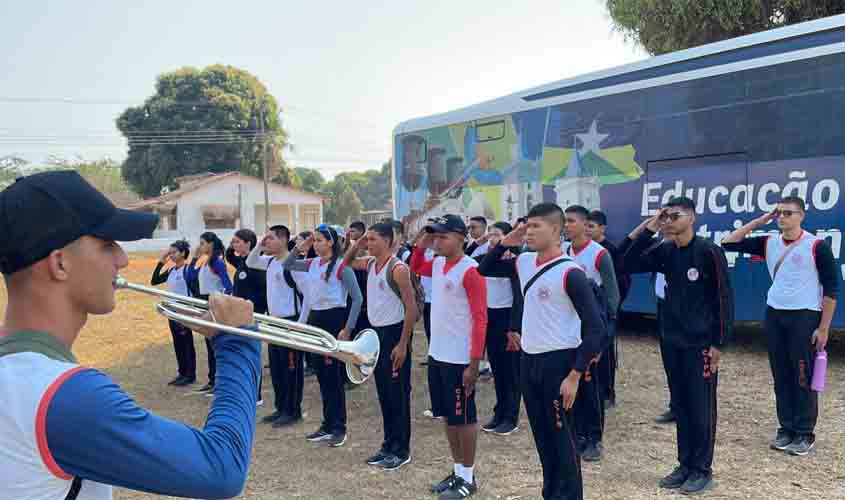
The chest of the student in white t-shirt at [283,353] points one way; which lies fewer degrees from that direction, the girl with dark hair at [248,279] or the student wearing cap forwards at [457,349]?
the student wearing cap forwards

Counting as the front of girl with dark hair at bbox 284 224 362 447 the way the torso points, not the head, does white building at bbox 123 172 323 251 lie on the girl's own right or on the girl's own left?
on the girl's own right

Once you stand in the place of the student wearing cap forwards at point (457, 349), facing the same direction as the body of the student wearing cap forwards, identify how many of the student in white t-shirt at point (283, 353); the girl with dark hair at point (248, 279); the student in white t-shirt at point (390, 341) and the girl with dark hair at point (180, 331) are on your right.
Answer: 4

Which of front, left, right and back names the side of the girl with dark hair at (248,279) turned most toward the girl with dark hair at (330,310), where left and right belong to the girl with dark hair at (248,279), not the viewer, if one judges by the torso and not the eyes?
left

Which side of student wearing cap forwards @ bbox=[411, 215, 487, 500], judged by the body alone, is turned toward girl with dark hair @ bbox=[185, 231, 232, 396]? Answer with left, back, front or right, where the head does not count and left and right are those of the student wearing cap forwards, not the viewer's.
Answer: right

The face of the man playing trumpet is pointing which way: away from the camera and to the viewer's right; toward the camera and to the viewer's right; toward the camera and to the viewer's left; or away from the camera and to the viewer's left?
away from the camera and to the viewer's right

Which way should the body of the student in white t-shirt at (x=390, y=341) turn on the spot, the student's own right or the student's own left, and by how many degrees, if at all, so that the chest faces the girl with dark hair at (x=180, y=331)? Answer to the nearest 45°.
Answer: approximately 90° to the student's own right

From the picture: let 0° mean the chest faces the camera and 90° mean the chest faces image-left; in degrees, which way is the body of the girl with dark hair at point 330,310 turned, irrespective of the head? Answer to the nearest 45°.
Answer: approximately 45°

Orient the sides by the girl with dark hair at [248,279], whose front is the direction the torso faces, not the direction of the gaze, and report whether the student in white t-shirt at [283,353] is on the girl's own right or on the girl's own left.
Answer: on the girl's own left
